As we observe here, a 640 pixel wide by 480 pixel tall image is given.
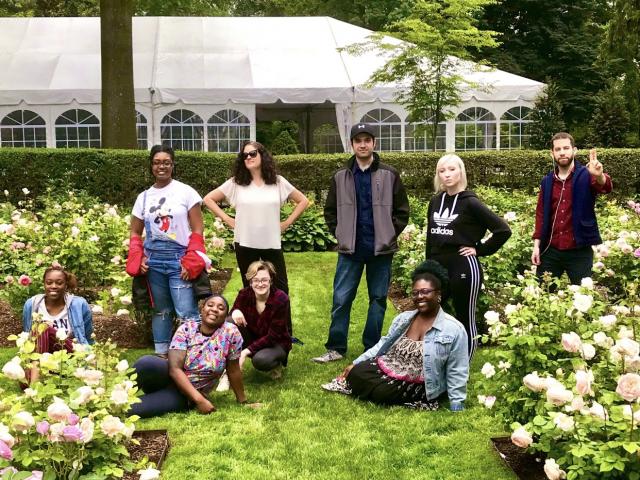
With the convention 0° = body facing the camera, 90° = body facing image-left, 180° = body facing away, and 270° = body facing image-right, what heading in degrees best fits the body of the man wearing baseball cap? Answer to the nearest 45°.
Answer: approximately 0°

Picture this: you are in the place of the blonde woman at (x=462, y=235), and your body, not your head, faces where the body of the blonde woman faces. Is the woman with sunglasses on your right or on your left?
on your right

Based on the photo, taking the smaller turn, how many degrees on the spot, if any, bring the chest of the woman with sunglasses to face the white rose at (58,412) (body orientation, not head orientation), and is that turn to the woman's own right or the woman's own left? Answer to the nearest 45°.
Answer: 0° — they already face it

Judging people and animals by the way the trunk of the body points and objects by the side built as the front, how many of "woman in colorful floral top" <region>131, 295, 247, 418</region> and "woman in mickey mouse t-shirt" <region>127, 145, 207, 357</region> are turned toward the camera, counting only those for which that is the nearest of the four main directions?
2

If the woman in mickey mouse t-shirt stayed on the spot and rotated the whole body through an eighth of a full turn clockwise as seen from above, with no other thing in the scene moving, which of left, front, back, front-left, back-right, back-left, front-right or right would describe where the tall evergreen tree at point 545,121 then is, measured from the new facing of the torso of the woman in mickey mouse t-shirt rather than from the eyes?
back

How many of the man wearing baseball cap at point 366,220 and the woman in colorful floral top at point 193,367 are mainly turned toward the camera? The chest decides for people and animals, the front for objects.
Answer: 2

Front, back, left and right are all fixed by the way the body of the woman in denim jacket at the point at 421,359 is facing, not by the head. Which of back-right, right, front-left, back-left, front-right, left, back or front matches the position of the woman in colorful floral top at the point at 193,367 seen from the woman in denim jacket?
front-right

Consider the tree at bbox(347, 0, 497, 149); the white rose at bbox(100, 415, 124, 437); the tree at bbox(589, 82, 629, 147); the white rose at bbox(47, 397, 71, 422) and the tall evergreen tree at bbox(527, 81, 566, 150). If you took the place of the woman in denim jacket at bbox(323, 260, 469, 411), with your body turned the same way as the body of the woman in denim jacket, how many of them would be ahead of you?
2

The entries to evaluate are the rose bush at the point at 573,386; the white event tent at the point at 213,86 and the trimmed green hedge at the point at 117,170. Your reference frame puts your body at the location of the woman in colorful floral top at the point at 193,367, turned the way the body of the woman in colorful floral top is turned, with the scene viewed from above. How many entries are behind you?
2

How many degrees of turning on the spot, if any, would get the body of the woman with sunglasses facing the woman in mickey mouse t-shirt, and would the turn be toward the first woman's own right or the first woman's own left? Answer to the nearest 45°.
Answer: approximately 45° to the first woman's own right

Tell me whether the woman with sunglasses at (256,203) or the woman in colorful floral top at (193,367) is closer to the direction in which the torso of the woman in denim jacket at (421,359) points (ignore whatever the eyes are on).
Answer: the woman in colorful floral top
